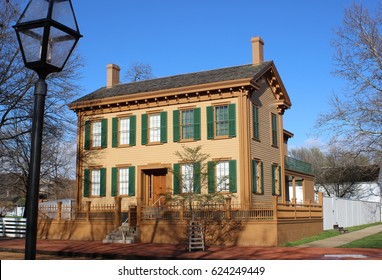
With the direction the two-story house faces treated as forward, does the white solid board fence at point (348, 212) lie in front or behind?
behind

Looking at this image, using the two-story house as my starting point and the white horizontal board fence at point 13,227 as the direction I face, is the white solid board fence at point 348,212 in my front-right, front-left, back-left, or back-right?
back-right

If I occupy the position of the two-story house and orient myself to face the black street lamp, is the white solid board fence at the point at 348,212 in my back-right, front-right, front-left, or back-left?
back-left

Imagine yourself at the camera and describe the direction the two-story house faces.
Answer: facing the viewer and to the left of the viewer

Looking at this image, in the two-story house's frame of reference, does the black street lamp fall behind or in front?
in front

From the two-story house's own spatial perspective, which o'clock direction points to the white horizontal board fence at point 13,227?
The white horizontal board fence is roughly at 2 o'clock from the two-story house.

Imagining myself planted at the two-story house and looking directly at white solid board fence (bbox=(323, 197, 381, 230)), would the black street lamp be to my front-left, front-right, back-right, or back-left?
back-right
